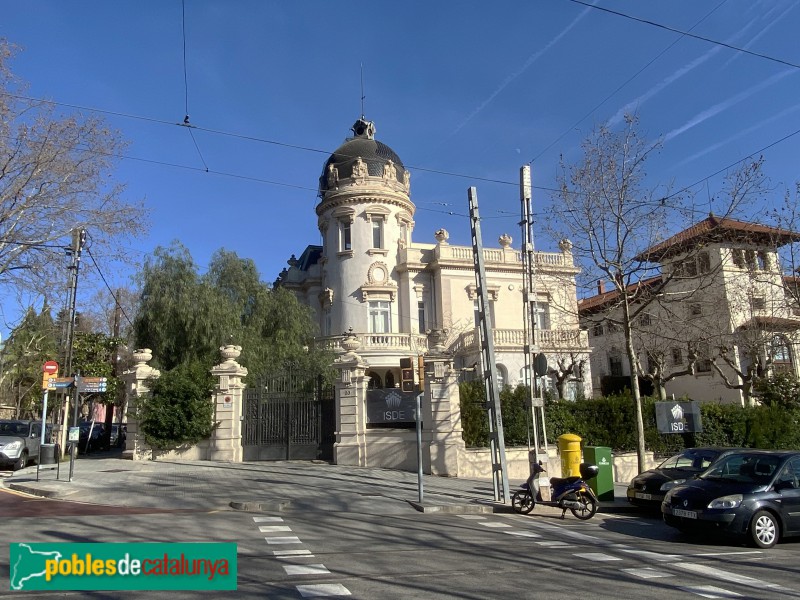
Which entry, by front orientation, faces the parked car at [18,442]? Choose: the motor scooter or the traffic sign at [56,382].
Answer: the motor scooter

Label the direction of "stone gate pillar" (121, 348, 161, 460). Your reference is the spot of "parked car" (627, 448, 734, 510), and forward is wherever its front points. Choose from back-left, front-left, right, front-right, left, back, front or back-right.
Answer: front-right

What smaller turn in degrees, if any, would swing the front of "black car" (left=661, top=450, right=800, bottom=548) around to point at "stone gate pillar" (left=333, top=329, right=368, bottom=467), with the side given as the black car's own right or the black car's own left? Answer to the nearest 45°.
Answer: approximately 90° to the black car's own right

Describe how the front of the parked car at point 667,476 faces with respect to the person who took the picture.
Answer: facing the viewer and to the left of the viewer

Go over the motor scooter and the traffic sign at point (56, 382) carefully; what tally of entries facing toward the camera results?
1

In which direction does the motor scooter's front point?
to the viewer's left

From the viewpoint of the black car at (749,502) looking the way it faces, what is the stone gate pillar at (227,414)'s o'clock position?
The stone gate pillar is roughly at 2 o'clock from the black car.

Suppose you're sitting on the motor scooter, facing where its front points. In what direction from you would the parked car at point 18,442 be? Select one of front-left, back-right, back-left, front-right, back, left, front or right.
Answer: front

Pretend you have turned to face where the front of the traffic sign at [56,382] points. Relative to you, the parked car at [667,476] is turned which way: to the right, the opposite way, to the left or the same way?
to the right

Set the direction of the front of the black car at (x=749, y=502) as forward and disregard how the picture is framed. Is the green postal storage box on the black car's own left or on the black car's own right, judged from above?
on the black car's own right

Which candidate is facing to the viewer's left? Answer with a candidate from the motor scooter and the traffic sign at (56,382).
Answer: the motor scooter

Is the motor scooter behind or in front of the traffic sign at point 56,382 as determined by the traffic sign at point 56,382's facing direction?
in front

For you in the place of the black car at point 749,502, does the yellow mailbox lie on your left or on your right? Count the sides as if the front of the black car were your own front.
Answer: on your right

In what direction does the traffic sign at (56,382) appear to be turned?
toward the camera

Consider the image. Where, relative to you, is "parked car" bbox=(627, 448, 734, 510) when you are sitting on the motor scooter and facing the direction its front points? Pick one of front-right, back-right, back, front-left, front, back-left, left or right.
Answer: back-right

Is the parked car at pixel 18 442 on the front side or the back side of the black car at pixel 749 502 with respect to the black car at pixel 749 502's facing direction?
on the front side

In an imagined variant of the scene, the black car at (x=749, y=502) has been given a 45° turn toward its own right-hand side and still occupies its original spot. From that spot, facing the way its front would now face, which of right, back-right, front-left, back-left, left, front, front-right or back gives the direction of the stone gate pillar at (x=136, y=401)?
front
